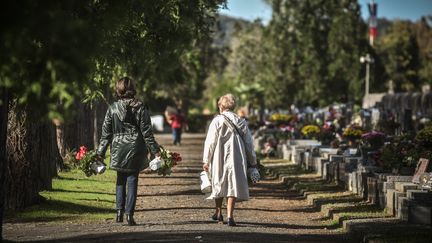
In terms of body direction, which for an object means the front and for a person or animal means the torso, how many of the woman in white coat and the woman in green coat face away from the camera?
2

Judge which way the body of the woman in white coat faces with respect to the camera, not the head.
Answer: away from the camera

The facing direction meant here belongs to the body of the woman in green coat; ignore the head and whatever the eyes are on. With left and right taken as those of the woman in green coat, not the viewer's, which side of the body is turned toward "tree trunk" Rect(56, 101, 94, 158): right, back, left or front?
front

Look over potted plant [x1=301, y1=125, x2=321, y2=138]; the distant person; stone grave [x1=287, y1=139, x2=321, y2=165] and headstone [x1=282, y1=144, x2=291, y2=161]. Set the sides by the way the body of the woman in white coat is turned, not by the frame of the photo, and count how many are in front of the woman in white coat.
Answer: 4

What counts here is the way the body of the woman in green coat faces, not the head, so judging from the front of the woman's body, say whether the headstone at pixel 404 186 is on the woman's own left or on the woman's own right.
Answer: on the woman's own right

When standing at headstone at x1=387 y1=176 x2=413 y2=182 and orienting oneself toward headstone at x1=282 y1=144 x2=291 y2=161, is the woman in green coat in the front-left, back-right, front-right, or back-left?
back-left

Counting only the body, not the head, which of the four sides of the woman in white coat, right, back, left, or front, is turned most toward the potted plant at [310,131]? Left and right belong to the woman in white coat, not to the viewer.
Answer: front

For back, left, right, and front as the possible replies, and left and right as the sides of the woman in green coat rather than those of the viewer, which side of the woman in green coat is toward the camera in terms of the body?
back

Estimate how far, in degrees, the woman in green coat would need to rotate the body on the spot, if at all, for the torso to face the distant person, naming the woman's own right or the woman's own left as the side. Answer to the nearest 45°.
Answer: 0° — they already face them

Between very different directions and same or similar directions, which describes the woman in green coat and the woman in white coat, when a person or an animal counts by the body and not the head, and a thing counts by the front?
same or similar directions

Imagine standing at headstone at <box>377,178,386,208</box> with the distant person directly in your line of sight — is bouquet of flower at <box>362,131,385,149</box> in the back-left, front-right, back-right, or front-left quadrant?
front-right

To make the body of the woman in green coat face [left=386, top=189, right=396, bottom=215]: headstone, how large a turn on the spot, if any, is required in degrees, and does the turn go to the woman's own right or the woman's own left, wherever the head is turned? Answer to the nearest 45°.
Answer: approximately 90° to the woman's own right

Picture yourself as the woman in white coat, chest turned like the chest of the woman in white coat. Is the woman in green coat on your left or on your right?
on your left

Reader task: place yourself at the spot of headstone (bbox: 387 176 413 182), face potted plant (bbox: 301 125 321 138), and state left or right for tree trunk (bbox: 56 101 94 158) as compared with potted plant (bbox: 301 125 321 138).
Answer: left
